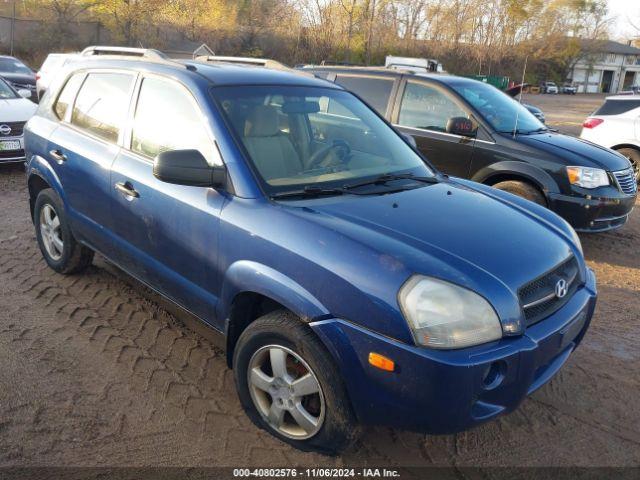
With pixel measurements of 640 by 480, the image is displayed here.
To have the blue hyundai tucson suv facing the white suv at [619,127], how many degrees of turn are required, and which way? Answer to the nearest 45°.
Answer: approximately 90° to its left

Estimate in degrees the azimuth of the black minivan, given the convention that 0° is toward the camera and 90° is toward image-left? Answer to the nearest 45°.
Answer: approximately 315°

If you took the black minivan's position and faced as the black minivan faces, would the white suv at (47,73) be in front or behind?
behind

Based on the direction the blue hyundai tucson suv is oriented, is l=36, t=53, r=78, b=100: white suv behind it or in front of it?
behind

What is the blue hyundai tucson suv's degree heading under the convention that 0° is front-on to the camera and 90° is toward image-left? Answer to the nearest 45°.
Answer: approximately 315°
